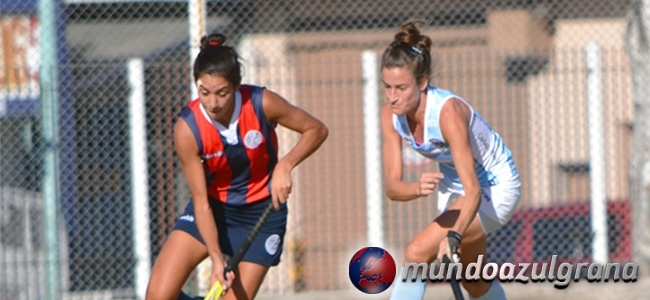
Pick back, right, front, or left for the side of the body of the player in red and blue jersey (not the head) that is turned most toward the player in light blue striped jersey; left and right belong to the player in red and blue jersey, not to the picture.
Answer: left

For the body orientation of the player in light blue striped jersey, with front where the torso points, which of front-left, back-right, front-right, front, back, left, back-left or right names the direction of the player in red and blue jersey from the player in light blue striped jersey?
front-right

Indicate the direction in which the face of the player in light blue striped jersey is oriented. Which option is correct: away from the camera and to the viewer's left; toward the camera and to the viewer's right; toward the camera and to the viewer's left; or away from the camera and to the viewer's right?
toward the camera and to the viewer's left

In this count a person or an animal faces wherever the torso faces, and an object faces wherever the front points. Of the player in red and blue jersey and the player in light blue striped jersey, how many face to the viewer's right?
0

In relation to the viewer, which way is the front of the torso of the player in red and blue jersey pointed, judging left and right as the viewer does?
facing the viewer
